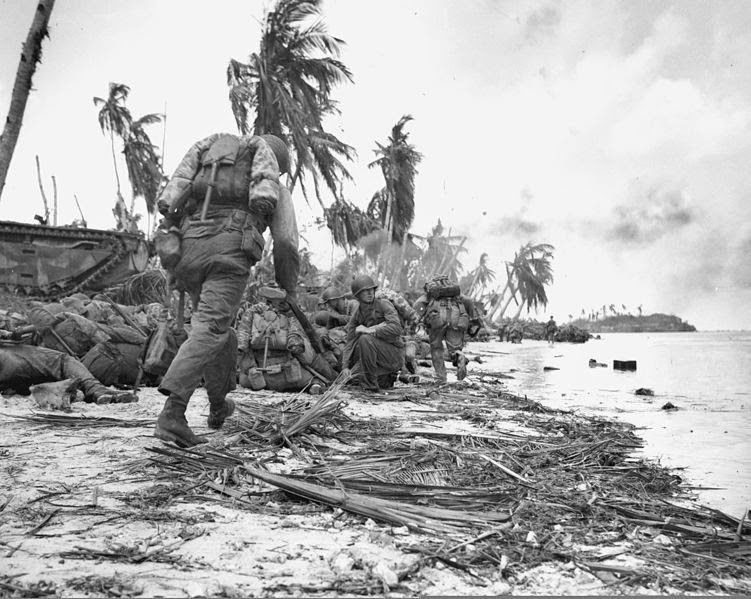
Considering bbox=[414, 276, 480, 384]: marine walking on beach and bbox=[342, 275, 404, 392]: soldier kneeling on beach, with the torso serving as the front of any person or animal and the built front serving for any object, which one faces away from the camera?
the marine walking on beach

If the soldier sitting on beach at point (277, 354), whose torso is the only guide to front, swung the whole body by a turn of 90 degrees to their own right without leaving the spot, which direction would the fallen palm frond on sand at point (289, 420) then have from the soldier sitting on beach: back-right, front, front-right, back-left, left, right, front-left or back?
front-right

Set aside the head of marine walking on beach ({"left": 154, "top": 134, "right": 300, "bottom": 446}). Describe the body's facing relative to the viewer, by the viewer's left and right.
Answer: facing away from the viewer and to the right of the viewer

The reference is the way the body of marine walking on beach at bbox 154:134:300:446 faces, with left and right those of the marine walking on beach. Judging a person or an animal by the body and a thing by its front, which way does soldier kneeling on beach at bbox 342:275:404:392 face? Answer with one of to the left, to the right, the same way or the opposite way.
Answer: the opposite way

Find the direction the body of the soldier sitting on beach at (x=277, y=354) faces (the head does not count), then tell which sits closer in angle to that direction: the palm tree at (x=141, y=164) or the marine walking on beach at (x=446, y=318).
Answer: the marine walking on beach

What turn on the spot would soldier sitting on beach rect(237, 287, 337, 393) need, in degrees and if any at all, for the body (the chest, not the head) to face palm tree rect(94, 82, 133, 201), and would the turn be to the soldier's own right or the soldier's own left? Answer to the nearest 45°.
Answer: approximately 45° to the soldier's own left

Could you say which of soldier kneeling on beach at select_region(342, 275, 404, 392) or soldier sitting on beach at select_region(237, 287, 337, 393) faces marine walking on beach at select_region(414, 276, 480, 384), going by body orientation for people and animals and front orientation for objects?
soldier sitting on beach at select_region(237, 287, 337, 393)

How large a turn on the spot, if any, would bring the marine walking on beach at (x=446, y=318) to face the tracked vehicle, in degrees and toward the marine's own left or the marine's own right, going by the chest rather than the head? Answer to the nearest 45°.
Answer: approximately 45° to the marine's own left

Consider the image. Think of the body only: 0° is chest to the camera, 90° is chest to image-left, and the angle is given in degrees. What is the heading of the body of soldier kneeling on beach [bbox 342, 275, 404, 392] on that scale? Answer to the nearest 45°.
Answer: approximately 45°

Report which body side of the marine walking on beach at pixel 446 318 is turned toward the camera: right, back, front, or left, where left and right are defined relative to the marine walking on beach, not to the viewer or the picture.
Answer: back

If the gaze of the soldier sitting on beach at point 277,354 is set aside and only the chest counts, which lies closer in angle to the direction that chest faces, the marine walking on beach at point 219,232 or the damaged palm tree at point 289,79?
the damaged palm tree

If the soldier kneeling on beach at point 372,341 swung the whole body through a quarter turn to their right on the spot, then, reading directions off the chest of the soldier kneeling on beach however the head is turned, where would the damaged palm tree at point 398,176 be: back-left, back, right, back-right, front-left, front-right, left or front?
front-right

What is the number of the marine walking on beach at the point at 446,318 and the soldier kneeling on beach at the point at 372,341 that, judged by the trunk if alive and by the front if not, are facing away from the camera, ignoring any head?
1

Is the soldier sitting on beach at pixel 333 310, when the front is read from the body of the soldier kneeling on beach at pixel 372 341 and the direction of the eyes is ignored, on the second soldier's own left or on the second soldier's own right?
on the second soldier's own right

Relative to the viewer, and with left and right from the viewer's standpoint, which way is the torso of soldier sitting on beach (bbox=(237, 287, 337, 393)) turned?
facing away from the viewer and to the right of the viewer

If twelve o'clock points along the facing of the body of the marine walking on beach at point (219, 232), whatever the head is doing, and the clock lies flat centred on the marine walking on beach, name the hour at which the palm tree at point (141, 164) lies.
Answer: The palm tree is roughly at 10 o'clock from the marine walking on beach.
